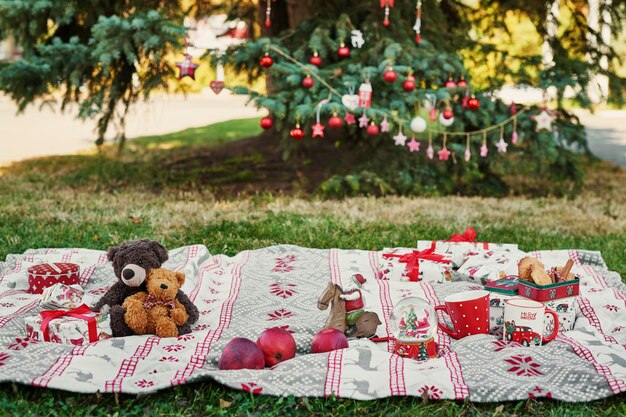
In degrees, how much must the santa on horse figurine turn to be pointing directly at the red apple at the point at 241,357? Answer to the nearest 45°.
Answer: approximately 45° to its left

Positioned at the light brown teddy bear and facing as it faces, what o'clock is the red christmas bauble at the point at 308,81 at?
The red christmas bauble is roughly at 7 o'clock from the light brown teddy bear.

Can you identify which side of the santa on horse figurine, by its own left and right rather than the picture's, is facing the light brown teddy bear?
front

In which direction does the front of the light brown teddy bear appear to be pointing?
toward the camera

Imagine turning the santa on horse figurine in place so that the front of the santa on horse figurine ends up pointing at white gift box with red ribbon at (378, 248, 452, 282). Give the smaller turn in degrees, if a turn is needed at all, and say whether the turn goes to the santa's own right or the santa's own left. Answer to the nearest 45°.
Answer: approximately 135° to the santa's own right

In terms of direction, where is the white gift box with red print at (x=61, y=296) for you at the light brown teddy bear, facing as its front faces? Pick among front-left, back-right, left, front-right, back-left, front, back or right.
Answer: back-right

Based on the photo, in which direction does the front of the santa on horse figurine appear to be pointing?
to the viewer's left

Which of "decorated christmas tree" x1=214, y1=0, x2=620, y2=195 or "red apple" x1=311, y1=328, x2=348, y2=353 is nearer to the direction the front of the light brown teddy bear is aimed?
the red apple

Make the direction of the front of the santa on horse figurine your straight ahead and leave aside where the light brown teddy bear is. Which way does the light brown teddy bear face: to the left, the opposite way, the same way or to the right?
to the left

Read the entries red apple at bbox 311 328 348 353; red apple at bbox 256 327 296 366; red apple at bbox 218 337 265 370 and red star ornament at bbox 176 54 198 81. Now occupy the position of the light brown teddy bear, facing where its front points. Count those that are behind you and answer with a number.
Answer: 1

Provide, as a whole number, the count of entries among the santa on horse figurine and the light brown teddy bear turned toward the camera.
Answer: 1

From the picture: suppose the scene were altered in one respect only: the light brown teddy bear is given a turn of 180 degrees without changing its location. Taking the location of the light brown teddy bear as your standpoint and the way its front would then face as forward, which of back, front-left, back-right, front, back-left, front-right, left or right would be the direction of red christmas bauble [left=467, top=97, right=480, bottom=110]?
front-right

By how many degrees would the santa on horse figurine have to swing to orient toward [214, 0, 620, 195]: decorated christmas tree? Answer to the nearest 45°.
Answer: approximately 90° to its right
